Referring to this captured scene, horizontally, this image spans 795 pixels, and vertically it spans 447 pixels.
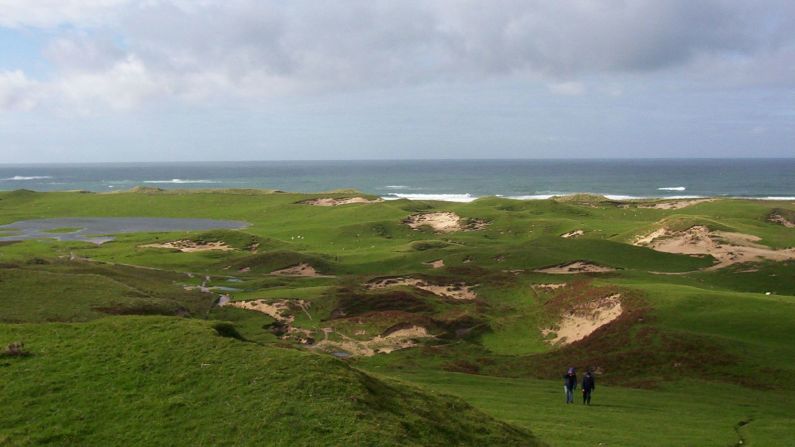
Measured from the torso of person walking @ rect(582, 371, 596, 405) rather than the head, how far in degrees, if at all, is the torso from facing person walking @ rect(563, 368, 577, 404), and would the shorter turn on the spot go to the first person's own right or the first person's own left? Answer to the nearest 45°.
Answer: approximately 90° to the first person's own right

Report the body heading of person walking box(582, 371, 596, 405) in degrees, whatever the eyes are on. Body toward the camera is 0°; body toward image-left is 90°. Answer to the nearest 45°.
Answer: approximately 180°

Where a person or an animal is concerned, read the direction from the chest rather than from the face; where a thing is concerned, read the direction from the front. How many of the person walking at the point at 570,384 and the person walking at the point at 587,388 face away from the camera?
2
